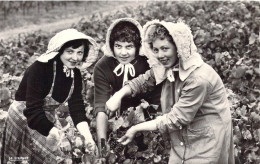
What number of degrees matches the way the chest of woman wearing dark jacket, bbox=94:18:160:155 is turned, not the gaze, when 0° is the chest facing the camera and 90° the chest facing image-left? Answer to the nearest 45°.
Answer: approximately 0°

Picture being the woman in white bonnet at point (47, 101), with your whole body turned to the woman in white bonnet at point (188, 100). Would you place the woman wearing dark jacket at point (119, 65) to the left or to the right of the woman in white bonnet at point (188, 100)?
left

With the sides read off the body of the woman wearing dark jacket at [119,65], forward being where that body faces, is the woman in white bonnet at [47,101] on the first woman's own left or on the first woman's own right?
on the first woman's own right

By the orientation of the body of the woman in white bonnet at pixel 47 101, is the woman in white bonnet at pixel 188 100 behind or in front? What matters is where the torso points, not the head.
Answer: in front

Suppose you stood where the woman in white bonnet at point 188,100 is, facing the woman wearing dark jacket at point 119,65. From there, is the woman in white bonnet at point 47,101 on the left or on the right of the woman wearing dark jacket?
left

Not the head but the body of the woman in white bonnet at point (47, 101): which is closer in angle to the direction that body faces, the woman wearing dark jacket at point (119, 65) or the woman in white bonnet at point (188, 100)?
the woman in white bonnet

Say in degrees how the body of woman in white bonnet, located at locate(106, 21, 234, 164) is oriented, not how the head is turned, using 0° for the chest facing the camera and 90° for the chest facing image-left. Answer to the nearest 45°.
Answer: approximately 45°

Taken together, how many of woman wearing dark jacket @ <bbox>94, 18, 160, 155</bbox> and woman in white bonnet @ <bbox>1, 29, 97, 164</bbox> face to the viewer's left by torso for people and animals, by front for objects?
0

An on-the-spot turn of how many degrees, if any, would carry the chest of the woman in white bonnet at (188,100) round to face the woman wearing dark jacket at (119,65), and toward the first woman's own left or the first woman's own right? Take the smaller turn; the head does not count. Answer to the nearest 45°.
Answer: approximately 90° to the first woman's own right

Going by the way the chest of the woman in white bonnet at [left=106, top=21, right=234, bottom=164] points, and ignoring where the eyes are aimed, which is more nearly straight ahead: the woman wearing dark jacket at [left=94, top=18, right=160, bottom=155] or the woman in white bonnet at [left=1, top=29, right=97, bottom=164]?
the woman in white bonnet

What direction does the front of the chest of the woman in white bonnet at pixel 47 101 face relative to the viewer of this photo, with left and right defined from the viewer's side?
facing the viewer and to the right of the viewer

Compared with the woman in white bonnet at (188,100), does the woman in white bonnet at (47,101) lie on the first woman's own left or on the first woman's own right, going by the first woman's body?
on the first woman's own right
